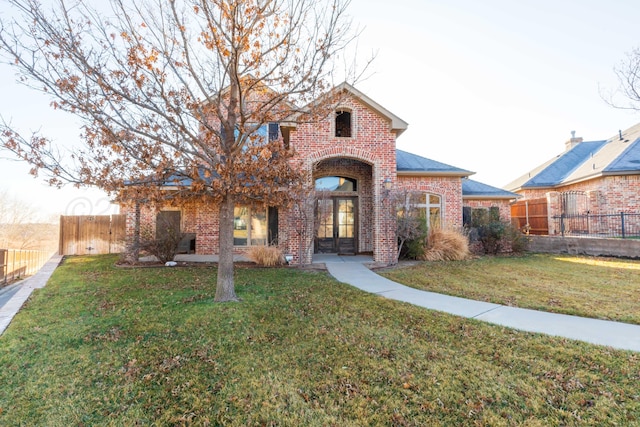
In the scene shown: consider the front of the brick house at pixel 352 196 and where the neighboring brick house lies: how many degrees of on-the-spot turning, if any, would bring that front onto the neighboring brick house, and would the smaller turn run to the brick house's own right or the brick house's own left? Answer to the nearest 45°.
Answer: approximately 90° to the brick house's own left

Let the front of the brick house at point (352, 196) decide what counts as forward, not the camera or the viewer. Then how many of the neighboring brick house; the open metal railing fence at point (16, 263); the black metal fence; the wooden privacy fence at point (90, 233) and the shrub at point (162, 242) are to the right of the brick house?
3

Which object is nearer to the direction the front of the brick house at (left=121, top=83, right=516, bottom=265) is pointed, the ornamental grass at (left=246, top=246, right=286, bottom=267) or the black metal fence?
the ornamental grass

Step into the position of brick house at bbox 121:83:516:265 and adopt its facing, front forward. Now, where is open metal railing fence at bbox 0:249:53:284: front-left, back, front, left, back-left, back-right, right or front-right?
right

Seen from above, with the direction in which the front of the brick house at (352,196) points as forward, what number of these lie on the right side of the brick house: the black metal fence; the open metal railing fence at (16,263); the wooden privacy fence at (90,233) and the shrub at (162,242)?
3

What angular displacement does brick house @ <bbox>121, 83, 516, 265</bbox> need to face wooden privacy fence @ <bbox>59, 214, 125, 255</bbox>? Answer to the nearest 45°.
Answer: approximately 90° to its right

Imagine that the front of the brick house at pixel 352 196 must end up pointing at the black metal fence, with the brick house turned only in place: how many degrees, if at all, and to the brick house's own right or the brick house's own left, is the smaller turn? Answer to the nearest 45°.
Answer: approximately 90° to the brick house's own left

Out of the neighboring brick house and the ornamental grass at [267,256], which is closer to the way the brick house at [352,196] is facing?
the ornamental grass

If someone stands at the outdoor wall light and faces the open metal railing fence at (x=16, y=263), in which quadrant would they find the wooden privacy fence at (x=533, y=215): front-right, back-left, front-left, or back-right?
back-right

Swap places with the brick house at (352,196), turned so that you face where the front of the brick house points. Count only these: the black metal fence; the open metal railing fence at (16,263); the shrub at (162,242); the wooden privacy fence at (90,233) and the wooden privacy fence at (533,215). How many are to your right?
3

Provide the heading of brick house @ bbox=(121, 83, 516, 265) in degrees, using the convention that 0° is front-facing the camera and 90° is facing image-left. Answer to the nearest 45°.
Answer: approximately 0°

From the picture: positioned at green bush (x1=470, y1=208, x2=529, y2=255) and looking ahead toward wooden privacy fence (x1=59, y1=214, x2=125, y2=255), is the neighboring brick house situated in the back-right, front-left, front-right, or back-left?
back-right

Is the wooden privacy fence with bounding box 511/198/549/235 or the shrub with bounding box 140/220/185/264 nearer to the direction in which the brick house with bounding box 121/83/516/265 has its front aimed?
the shrub

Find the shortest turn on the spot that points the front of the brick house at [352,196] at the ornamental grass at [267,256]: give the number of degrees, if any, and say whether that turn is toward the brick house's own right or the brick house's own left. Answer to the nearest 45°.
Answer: approximately 45° to the brick house's own right
